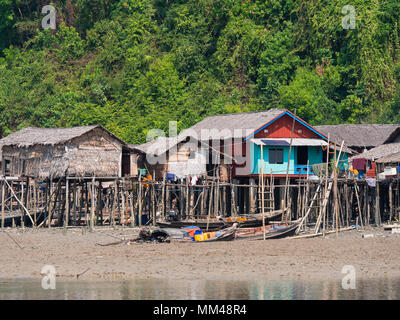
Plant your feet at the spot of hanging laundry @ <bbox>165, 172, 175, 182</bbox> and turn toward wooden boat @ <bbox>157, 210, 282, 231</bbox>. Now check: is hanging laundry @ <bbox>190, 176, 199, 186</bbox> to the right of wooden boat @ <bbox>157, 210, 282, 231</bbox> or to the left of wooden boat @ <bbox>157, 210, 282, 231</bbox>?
left

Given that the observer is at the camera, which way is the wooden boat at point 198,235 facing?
facing to the right of the viewer

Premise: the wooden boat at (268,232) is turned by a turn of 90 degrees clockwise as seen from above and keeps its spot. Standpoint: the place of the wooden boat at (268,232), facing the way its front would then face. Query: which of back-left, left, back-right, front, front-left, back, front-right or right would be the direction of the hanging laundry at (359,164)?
back-left

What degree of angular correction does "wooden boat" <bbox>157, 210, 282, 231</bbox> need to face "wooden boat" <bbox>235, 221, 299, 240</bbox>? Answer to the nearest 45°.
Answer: approximately 45° to its right

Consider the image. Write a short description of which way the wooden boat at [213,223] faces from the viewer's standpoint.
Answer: facing to the right of the viewer

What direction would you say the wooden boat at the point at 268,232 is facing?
to the viewer's right

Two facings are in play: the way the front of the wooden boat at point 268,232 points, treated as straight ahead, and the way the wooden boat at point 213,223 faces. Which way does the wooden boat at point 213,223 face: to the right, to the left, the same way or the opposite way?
the same way

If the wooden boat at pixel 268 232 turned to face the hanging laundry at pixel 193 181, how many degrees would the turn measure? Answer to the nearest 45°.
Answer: approximately 135° to its left

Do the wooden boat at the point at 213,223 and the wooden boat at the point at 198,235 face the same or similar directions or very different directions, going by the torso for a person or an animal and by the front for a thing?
same or similar directions

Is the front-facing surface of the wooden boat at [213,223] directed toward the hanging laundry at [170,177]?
no

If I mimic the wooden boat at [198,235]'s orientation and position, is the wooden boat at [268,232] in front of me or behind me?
in front
